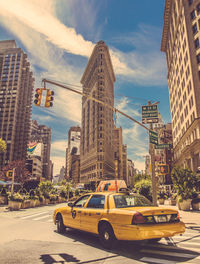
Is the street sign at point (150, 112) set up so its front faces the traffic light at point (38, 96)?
no

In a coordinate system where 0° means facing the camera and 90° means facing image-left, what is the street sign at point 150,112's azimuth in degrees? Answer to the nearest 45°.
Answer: approximately 0°

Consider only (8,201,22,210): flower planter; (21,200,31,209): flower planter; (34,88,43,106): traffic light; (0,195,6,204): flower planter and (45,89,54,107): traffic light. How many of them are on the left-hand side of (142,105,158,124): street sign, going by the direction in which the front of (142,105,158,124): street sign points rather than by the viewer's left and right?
0

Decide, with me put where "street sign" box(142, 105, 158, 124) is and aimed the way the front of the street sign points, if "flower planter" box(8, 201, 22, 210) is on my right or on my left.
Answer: on my right

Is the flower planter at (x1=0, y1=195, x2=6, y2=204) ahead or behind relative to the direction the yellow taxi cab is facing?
ahead

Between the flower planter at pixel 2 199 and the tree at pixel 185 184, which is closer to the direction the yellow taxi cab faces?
the flower planter

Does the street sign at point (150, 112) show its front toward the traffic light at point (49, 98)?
no

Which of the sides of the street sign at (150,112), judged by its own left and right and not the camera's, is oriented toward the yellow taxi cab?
front

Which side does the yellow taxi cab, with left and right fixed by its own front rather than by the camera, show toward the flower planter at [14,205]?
front

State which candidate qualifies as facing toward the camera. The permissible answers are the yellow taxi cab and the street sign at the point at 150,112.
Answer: the street sign

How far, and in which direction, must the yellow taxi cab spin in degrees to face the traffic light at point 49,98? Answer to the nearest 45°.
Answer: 0° — it already faces it

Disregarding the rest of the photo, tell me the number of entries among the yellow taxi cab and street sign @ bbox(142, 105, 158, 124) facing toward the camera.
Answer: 1

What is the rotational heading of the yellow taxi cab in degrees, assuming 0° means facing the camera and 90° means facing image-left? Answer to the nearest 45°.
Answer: approximately 135°
